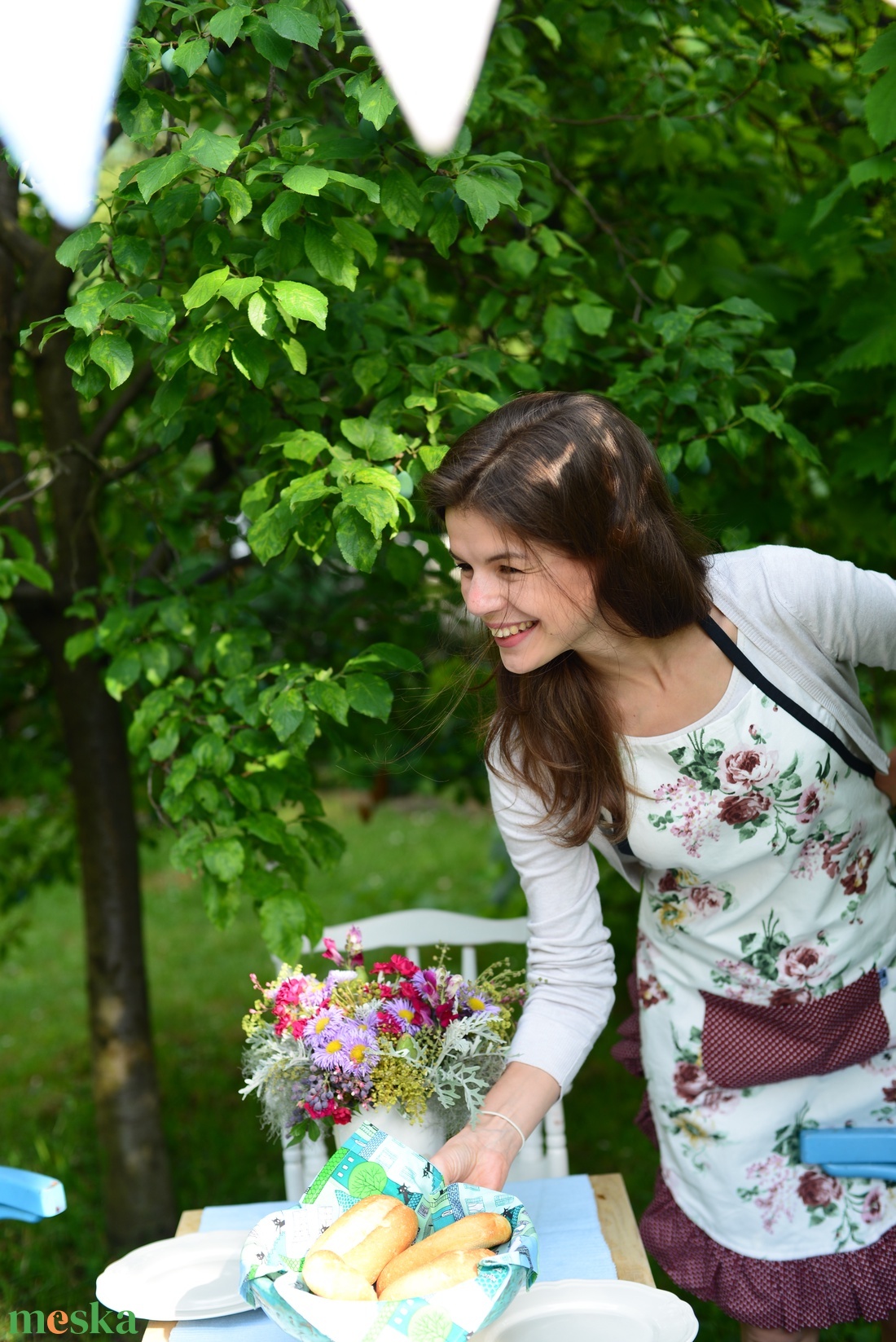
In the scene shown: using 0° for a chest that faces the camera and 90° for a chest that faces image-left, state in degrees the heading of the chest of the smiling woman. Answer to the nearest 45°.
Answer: approximately 45°

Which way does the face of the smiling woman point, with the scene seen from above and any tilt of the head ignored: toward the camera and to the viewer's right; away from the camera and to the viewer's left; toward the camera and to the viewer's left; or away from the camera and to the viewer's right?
toward the camera and to the viewer's left
